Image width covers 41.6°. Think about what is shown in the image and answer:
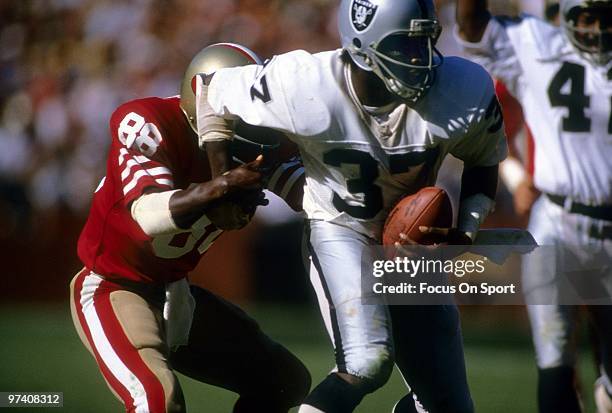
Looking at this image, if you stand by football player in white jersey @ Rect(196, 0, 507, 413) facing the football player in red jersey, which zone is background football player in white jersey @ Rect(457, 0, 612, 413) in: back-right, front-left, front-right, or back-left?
back-right

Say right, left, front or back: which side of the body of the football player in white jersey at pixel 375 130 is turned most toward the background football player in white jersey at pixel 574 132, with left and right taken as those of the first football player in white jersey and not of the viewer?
left

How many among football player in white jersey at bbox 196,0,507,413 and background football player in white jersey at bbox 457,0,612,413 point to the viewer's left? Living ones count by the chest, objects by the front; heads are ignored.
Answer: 0

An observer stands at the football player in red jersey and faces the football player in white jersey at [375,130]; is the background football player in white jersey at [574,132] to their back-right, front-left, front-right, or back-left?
front-left

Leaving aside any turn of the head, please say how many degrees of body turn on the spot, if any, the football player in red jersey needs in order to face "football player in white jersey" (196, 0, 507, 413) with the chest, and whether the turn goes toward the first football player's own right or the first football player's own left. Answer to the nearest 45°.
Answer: approximately 45° to the first football player's own left

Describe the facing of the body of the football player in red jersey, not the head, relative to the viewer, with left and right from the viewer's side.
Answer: facing the viewer and to the right of the viewer

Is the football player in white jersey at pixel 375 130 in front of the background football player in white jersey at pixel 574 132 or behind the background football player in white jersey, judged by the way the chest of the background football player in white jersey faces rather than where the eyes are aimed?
in front

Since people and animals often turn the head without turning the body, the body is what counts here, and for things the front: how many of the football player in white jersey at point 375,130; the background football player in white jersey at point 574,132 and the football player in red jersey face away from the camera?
0

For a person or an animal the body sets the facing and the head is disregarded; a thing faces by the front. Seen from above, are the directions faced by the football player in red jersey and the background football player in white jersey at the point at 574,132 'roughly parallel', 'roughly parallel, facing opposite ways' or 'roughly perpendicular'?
roughly perpendicular

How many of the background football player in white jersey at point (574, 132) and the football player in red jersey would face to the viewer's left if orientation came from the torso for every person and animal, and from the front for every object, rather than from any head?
0

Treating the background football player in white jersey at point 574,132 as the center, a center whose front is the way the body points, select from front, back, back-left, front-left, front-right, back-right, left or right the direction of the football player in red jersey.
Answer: front-right

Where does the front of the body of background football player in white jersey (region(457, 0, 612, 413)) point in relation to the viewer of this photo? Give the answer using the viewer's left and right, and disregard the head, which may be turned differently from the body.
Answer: facing the viewer
